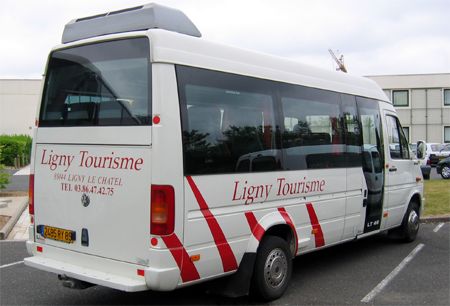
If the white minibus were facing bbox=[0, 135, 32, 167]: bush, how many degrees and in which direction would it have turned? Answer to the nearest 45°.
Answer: approximately 90° to its left

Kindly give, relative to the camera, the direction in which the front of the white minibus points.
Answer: facing away from the viewer and to the right of the viewer
